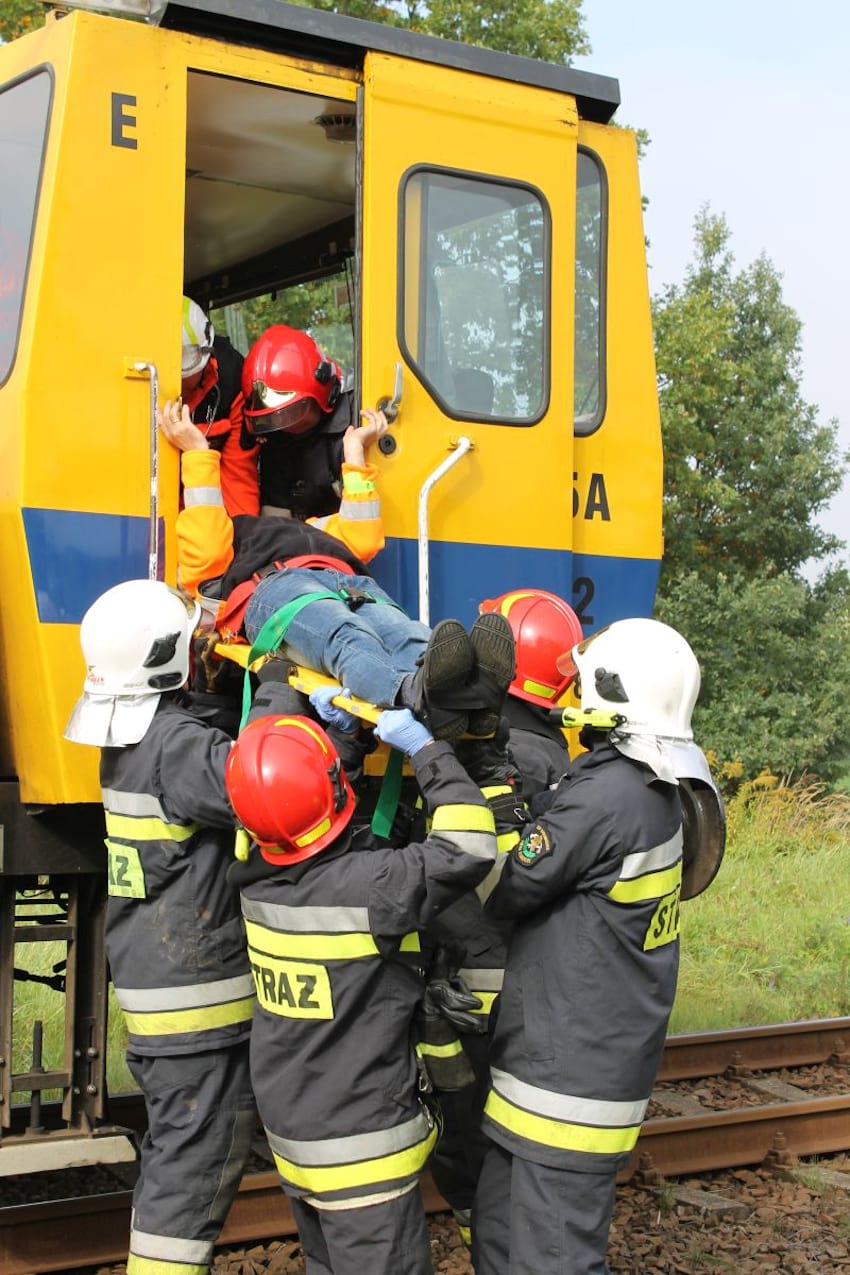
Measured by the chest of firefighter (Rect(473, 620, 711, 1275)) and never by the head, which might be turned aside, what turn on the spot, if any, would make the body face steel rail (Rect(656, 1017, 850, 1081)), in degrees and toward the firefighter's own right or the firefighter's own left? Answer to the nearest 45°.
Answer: approximately 45° to the firefighter's own right

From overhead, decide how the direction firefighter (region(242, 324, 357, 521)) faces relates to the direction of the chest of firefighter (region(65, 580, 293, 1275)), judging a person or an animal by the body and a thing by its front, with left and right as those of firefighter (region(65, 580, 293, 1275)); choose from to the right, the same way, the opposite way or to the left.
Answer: the opposite way

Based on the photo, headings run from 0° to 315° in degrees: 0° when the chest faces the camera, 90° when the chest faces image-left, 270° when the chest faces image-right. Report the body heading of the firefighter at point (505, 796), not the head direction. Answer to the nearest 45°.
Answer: approximately 90°

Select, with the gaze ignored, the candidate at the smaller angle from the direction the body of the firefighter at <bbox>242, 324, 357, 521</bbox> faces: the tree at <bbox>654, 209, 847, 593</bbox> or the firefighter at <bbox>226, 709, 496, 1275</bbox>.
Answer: the firefighter

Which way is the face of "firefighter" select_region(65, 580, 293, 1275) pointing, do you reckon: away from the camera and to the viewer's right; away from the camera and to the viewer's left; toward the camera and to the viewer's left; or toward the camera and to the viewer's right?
away from the camera and to the viewer's right

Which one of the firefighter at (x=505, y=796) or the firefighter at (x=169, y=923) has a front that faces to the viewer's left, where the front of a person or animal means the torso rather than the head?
the firefighter at (x=505, y=796)

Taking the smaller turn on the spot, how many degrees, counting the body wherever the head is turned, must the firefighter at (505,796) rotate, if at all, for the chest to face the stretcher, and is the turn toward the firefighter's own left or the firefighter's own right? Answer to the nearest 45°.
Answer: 0° — they already face it

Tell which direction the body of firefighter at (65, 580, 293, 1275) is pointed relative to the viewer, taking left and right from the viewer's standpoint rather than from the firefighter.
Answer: facing away from the viewer and to the right of the viewer

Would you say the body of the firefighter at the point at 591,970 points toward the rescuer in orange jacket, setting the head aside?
yes

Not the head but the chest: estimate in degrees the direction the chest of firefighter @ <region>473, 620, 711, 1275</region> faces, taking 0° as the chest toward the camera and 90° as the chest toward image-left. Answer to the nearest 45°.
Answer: approximately 135°
